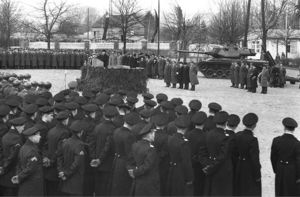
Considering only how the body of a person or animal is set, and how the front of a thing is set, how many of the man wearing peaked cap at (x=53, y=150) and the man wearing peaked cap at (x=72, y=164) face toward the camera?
0

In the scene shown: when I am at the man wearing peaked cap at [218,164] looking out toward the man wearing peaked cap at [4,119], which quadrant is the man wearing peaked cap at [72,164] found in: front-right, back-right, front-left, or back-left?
front-left

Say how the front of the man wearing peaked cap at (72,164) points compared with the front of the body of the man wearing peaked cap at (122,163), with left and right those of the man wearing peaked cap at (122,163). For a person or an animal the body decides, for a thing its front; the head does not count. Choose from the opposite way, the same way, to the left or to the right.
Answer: the same way

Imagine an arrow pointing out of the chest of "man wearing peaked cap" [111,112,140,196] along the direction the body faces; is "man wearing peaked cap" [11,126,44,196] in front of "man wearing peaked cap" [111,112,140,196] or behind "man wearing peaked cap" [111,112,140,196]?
behind

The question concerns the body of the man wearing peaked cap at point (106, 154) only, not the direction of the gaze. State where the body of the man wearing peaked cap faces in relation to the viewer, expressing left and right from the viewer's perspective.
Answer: facing away from the viewer and to the right of the viewer

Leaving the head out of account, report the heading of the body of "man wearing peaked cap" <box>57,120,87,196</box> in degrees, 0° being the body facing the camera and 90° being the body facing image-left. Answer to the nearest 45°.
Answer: approximately 225°

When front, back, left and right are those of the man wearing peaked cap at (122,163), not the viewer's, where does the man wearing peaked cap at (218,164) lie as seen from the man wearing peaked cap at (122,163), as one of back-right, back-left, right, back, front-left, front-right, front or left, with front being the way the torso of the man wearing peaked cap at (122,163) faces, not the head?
front-right

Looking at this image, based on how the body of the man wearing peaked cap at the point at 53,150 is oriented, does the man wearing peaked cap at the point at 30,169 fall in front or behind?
behind

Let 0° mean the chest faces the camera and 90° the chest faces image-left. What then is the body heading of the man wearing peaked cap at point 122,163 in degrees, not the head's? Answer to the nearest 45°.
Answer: approximately 225°

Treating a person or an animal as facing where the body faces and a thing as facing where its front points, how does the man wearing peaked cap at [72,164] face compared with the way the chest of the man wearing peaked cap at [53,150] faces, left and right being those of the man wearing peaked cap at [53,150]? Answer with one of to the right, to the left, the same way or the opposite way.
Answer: the same way

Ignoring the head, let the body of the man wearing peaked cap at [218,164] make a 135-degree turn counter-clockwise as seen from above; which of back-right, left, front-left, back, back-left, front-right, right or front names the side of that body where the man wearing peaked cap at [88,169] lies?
front

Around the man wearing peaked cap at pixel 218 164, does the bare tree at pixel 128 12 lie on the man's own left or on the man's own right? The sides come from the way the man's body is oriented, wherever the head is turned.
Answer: on the man's own left

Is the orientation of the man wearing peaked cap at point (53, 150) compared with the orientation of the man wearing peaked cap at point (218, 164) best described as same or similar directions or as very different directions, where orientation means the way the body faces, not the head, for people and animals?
same or similar directions

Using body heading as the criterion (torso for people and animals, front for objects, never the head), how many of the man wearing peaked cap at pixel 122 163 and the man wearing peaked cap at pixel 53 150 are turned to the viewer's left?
0
